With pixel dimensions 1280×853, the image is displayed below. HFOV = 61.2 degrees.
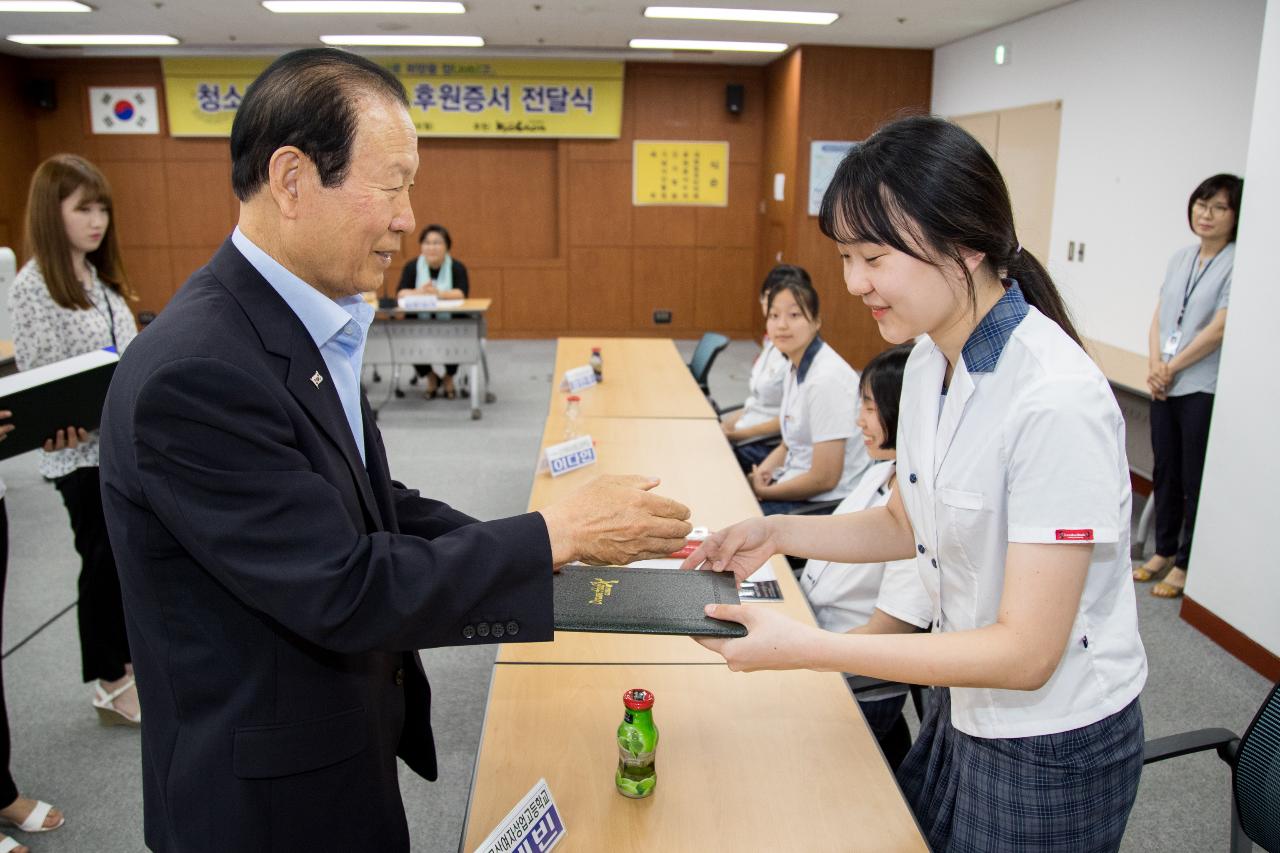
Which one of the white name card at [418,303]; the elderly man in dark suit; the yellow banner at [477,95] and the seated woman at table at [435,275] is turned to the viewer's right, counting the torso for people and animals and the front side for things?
the elderly man in dark suit

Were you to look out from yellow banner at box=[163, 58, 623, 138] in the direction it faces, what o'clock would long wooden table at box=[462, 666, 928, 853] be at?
The long wooden table is roughly at 12 o'clock from the yellow banner.

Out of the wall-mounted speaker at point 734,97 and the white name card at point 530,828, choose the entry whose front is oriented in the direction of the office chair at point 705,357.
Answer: the wall-mounted speaker

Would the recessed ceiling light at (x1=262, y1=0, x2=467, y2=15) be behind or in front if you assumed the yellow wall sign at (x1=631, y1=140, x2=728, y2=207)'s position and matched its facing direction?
in front

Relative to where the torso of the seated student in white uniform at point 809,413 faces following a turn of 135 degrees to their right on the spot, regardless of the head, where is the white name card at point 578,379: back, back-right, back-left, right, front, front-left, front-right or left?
front-left

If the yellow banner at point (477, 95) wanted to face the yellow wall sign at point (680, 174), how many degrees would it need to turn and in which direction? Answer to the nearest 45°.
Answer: approximately 90° to its left

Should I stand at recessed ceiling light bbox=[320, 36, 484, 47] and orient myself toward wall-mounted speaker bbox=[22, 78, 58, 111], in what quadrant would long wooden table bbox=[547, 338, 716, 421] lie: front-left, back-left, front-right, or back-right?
back-left

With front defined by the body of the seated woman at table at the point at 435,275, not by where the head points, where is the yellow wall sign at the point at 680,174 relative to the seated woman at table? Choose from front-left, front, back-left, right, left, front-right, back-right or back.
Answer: back-left

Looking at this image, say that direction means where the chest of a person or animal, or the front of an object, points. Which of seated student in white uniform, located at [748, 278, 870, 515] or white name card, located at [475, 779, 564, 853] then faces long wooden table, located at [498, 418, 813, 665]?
the seated student in white uniform

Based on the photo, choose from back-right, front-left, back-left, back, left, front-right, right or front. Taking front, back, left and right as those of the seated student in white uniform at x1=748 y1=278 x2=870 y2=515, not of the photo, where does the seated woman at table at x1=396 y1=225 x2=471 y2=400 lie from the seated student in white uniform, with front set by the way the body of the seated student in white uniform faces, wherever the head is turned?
right

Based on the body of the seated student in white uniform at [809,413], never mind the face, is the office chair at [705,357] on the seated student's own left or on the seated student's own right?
on the seated student's own right

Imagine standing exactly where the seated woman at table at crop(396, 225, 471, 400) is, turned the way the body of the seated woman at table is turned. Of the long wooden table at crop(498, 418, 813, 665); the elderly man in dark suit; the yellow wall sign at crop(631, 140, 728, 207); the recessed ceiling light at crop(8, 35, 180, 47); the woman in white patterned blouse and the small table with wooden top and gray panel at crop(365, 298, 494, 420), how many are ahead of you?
4

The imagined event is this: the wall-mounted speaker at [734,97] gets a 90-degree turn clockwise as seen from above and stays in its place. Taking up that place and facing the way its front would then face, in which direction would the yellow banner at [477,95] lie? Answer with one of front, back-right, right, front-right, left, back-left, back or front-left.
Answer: front

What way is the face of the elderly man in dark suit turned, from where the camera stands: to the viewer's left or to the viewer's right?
to the viewer's right

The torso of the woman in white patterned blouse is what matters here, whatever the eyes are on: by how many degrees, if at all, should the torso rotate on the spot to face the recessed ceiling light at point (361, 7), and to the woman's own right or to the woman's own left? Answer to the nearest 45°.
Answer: approximately 90° to the woman's own left
